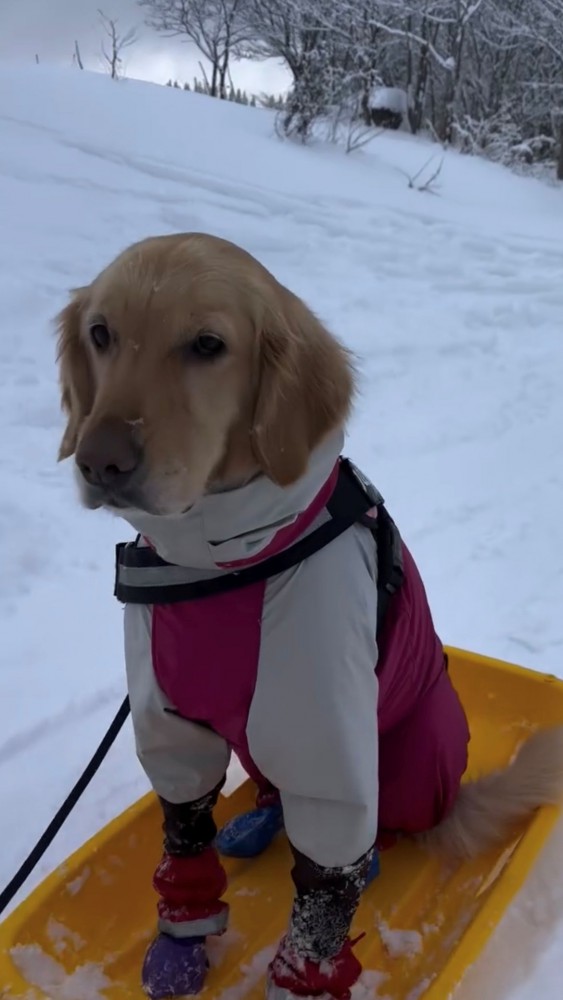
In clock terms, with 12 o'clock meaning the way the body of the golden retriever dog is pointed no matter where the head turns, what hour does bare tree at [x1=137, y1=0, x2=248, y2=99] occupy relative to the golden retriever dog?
The bare tree is roughly at 4 o'clock from the golden retriever dog.

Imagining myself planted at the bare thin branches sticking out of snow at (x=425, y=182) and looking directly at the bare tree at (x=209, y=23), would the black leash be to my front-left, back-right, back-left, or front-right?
back-left

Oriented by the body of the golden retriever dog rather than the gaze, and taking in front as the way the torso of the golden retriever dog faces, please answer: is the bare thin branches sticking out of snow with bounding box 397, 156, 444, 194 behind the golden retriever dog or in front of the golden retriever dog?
behind

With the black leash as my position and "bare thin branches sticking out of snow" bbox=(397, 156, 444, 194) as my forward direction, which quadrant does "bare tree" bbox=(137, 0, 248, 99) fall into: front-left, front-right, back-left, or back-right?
front-left

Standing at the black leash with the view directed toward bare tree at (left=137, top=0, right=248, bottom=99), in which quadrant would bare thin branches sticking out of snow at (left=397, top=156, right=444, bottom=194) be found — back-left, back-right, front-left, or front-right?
front-right

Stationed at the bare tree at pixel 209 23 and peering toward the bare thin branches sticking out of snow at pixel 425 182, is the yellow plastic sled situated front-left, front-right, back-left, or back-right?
front-right

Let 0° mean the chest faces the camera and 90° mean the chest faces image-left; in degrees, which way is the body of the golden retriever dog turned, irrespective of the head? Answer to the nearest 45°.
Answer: approximately 45°

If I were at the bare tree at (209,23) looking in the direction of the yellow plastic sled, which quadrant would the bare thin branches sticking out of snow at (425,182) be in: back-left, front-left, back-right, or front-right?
front-left
